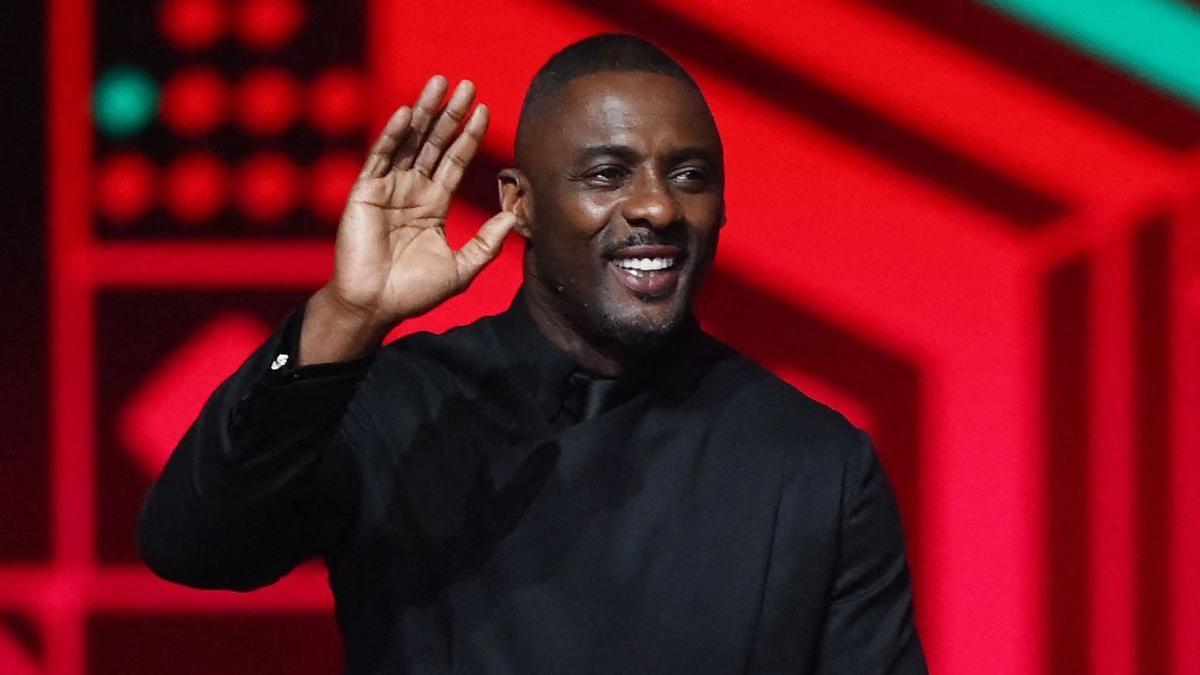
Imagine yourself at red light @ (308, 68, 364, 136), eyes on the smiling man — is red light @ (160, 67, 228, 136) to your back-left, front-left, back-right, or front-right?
back-right

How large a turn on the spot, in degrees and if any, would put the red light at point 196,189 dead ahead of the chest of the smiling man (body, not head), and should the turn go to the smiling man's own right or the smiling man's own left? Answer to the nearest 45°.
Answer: approximately 135° to the smiling man's own right

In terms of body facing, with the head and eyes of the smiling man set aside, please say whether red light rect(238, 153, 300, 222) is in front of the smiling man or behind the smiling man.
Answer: behind

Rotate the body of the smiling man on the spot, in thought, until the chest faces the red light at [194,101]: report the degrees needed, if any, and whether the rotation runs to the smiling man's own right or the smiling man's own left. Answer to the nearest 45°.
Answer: approximately 135° to the smiling man's own right

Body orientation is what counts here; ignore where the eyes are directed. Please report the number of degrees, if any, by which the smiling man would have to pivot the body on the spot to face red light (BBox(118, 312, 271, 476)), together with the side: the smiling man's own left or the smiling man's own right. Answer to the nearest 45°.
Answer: approximately 135° to the smiling man's own right

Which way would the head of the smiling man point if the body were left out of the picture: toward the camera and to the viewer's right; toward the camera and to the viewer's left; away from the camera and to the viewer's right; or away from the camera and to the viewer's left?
toward the camera and to the viewer's right

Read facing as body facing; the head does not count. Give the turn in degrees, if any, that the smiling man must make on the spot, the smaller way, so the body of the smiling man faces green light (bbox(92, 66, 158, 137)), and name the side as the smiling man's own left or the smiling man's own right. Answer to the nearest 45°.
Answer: approximately 135° to the smiling man's own right

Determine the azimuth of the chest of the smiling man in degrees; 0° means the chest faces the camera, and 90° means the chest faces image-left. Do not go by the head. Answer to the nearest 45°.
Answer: approximately 0°

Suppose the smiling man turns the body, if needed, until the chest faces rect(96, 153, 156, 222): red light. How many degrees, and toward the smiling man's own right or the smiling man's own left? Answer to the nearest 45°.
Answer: approximately 135° to the smiling man's own right

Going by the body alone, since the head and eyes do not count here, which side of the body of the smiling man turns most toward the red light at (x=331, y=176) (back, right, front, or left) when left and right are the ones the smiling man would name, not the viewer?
back

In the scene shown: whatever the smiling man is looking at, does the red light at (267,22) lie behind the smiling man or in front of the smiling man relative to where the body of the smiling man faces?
behind
